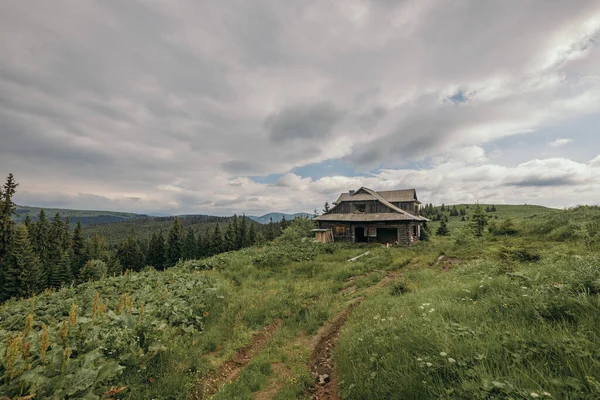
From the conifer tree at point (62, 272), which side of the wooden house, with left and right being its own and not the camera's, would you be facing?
right

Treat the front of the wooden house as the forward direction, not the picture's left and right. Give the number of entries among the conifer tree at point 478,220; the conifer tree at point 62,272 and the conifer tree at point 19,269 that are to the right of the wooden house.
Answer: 2

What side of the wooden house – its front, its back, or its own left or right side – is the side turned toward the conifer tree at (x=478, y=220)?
left

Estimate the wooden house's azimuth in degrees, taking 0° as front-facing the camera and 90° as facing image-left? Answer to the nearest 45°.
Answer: approximately 0°
